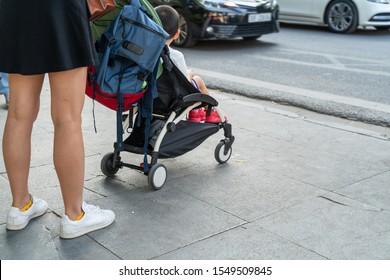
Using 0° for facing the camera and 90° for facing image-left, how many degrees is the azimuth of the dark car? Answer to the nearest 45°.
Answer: approximately 315°

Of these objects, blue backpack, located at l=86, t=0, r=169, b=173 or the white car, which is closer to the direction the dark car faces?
the blue backpack

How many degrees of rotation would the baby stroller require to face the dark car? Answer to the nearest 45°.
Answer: approximately 45° to its left

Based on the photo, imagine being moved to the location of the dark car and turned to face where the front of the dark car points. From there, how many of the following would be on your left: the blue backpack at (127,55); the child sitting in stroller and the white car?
1

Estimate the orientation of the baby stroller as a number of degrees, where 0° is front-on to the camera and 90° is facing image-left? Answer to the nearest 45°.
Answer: approximately 225°

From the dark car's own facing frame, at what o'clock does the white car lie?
The white car is roughly at 9 o'clock from the dark car.

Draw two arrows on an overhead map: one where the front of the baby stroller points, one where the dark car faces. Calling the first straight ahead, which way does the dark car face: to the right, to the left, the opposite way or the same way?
to the right

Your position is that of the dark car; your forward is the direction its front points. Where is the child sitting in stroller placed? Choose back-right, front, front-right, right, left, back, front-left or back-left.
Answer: front-right

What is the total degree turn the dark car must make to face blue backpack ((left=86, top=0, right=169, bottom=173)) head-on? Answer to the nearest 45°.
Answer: approximately 45° to its right

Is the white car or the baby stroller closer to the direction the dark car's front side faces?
the baby stroller

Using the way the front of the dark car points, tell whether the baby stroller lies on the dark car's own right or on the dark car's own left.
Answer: on the dark car's own right

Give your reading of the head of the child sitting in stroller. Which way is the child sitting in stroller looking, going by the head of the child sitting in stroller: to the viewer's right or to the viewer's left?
to the viewer's right

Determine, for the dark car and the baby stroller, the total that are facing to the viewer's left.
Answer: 0
